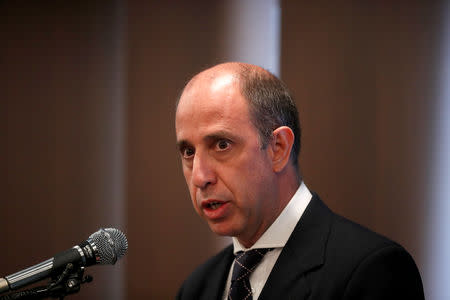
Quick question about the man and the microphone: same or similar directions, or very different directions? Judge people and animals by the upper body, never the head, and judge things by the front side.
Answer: very different directions

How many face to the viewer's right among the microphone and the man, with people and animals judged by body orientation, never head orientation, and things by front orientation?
1

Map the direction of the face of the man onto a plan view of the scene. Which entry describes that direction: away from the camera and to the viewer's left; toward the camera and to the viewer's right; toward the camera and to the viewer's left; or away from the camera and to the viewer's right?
toward the camera and to the viewer's left

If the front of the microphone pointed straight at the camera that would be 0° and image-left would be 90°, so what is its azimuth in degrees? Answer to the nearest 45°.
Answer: approximately 270°

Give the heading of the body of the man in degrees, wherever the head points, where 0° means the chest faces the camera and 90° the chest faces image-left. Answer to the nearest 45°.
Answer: approximately 45°
